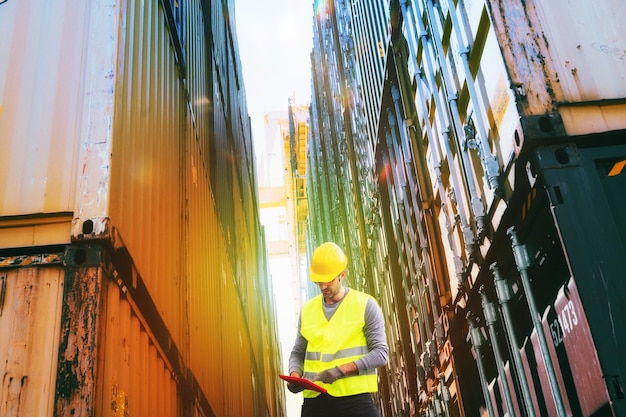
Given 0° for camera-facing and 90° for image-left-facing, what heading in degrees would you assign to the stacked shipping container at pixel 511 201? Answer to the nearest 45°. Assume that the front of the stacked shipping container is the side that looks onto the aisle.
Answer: approximately 45°

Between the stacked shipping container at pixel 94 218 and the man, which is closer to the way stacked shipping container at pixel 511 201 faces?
the stacked shipping container

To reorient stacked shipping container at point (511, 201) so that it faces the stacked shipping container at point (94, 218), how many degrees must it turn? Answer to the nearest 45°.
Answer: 0° — it already faces it
